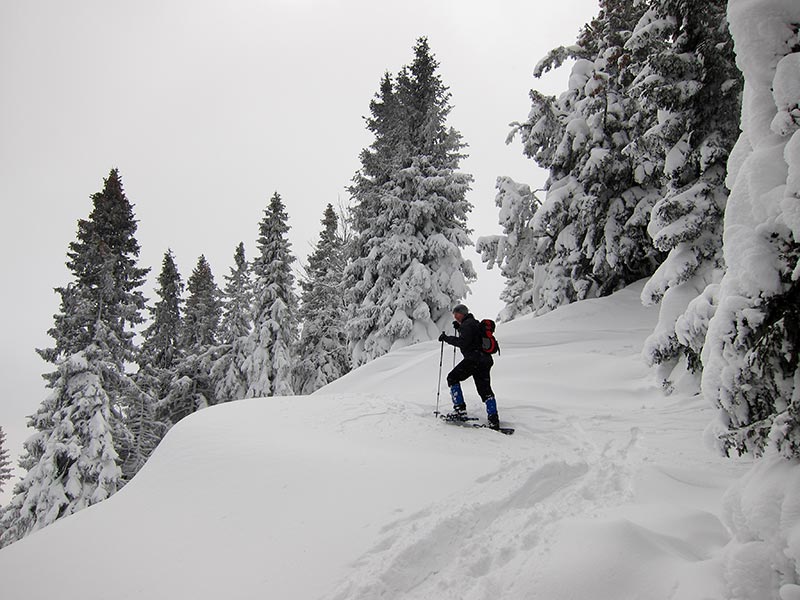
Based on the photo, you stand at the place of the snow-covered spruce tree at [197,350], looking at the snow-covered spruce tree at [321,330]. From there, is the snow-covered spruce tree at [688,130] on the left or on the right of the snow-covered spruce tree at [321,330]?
right

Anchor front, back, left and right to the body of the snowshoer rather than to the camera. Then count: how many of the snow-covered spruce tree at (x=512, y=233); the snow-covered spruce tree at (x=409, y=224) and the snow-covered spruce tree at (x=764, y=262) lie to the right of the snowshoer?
2

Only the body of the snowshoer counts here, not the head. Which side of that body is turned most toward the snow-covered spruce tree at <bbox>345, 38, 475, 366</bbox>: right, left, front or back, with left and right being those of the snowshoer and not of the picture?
right

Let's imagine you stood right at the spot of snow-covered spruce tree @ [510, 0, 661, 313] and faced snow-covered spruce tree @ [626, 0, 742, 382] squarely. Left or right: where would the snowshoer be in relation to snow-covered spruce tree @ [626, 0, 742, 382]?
right

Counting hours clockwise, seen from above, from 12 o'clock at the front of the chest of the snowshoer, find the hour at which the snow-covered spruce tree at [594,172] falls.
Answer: The snow-covered spruce tree is roughly at 4 o'clock from the snowshoer.

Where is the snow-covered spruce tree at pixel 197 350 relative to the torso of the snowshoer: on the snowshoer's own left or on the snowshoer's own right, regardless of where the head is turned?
on the snowshoer's own right

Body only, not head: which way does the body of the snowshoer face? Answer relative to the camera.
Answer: to the viewer's left
